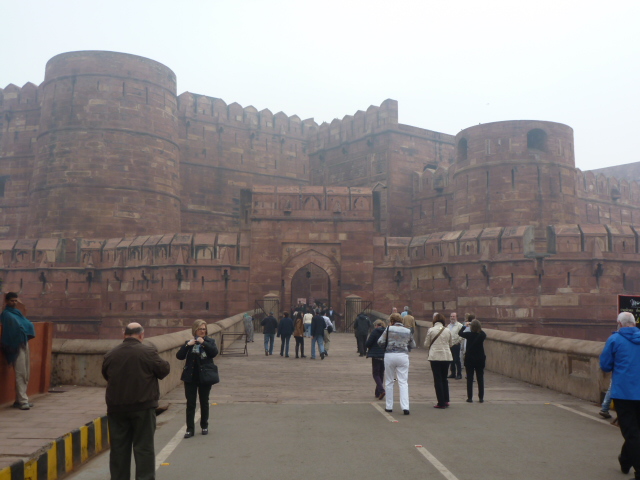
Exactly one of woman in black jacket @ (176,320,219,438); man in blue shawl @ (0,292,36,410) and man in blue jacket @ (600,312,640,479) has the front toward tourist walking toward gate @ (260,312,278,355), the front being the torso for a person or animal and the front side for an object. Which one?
man in blue jacket @ (600,312,640,479)

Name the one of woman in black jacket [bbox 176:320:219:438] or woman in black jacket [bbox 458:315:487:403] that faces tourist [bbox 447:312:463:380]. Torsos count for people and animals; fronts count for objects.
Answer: woman in black jacket [bbox 458:315:487:403]

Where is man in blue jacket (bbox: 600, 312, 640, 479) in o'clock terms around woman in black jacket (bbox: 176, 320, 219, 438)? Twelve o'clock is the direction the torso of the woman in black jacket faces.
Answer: The man in blue jacket is roughly at 10 o'clock from the woman in black jacket.

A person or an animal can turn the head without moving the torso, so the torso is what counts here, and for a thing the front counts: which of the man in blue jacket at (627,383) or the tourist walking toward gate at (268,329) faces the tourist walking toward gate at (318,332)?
the man in blue jacket

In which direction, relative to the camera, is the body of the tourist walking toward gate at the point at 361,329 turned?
away from the camera

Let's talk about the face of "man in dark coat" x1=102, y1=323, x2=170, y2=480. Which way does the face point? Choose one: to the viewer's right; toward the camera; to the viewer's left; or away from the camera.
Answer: away from the camera

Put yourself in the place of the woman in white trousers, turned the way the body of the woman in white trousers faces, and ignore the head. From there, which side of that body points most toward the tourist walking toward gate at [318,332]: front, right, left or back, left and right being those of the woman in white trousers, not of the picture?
front

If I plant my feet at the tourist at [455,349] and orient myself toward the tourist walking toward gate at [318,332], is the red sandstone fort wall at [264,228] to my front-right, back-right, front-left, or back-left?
front-right

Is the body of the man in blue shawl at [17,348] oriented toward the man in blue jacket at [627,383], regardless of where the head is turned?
yes

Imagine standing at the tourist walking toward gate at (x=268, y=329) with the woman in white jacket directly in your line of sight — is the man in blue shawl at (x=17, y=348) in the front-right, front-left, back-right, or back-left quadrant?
front-right

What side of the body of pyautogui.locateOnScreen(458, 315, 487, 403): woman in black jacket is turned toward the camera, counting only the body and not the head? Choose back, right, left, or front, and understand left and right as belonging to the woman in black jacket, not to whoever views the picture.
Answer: back

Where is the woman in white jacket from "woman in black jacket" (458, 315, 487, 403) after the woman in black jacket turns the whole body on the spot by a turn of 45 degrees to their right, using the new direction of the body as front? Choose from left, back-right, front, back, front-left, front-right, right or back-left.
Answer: back

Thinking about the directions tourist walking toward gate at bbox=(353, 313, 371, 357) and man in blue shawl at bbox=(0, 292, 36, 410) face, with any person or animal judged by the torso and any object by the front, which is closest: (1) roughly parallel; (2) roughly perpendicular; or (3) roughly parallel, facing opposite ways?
roughly perpendicular

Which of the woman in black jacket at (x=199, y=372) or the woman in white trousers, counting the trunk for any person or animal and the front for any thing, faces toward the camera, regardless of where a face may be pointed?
the woman in black jacket

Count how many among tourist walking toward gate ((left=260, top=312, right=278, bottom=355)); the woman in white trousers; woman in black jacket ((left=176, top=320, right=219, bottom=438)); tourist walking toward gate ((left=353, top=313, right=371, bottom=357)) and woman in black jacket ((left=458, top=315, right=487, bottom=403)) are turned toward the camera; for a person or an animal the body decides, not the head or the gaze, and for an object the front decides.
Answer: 1

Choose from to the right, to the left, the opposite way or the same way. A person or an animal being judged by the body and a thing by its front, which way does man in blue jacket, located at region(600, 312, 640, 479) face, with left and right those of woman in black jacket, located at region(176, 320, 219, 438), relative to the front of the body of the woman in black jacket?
the opposite way

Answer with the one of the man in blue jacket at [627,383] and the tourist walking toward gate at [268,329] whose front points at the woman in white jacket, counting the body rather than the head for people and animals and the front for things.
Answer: the man in blue jacket

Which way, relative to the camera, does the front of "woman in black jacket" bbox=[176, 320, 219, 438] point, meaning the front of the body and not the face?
toward the camera

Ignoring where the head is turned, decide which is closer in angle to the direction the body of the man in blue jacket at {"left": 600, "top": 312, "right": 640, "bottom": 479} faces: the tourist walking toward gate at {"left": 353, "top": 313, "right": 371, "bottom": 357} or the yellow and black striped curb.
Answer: the tourist walking toward gate

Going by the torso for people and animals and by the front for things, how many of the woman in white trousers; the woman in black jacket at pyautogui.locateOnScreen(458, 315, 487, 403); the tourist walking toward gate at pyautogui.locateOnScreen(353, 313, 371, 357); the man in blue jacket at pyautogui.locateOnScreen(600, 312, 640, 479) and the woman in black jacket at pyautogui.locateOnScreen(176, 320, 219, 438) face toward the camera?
1

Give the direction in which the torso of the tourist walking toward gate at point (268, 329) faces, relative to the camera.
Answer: away from the camera
